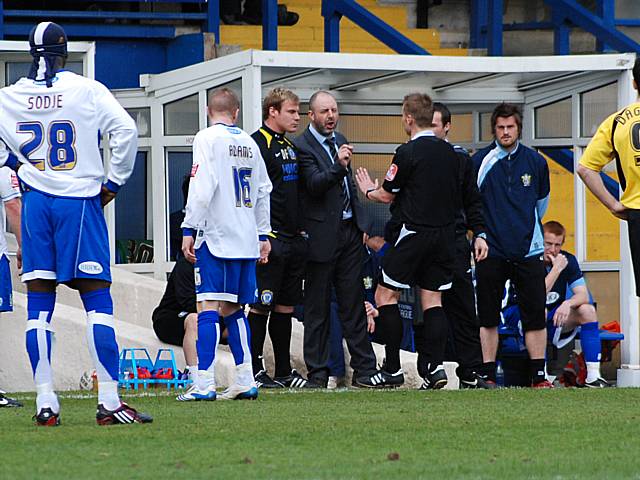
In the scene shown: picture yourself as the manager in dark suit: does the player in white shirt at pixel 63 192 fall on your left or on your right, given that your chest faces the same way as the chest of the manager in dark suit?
on your right

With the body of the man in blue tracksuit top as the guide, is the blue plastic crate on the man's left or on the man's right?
on the man's right

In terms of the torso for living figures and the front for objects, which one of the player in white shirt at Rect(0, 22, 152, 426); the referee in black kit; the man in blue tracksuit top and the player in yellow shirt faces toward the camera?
the man in blue tracksuit top

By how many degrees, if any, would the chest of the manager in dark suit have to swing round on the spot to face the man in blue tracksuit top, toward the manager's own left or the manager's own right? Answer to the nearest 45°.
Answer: approximately 45° to the manager's own left

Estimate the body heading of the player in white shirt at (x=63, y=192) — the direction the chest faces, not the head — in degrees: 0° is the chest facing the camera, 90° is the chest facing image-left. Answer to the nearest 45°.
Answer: approximately 180°

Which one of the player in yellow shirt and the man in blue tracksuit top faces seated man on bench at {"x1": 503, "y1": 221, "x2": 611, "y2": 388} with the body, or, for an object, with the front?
the player in yellow shirt

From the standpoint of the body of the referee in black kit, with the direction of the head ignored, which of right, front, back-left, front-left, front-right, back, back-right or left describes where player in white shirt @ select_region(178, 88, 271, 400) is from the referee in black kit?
left

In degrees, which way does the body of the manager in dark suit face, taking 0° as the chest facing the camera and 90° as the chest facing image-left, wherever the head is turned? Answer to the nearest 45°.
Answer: approximately 315°

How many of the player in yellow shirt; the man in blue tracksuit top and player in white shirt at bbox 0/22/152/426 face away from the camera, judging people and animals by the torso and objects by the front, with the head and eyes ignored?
2

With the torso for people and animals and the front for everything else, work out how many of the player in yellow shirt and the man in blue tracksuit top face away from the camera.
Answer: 1

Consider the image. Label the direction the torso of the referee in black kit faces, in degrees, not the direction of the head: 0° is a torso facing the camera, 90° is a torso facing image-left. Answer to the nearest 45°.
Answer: approximately 135°

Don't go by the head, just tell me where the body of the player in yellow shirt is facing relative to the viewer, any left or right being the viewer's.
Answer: facing away from the viewer

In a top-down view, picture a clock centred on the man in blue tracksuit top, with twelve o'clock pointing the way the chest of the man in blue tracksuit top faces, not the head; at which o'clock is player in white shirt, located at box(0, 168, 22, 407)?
The player in white shirt is roughly at 2 o'clock from the man in blue tracksuit top.

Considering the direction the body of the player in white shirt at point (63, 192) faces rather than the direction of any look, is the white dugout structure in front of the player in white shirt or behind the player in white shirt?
in front
